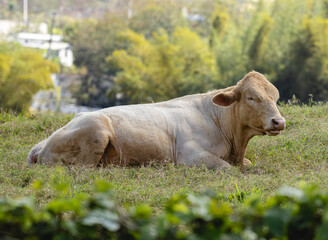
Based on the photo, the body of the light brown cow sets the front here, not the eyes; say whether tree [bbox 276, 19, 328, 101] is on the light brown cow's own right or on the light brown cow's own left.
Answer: on the light brown cow's own left

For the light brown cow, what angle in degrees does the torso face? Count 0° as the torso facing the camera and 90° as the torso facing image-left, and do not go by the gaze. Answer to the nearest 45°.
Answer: approximately 270°

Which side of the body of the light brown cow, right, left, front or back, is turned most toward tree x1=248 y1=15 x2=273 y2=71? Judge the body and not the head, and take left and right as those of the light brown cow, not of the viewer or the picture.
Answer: left

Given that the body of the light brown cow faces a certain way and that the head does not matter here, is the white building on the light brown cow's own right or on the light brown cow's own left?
on the light brown cow's own left

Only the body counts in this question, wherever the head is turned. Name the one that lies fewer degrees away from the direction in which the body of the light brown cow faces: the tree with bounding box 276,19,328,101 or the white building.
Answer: the tree

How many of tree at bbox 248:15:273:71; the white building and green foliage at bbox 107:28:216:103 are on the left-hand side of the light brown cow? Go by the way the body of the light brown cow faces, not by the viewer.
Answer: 3

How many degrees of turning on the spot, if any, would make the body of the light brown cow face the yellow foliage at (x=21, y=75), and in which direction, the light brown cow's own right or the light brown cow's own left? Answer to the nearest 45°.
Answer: approximately 90° to the light brown cow's own left

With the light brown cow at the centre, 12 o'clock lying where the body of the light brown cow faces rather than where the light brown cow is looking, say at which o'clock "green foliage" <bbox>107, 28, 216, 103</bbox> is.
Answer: The green foliage is roughly at 9 o'clock from the light brown cow.
